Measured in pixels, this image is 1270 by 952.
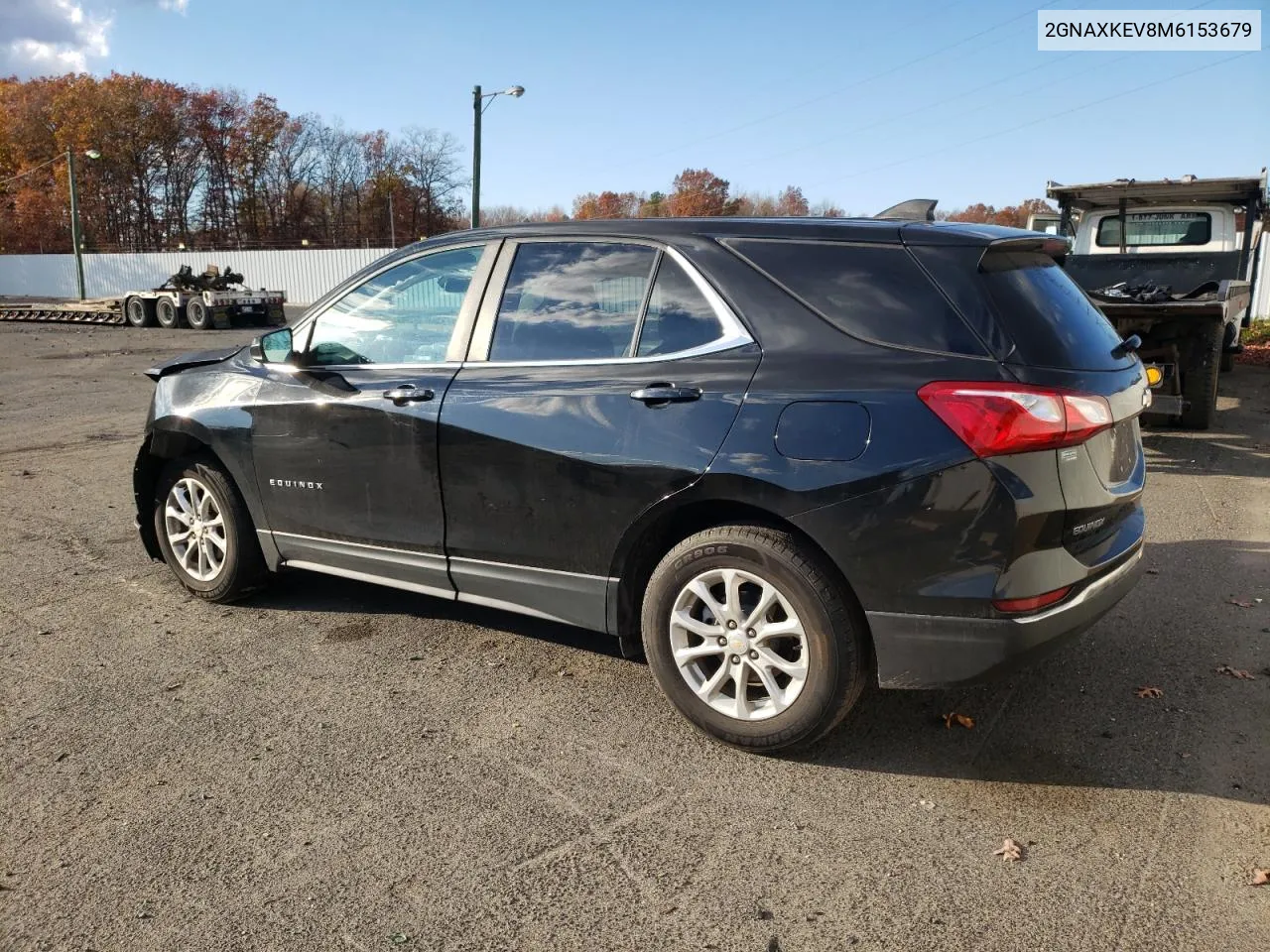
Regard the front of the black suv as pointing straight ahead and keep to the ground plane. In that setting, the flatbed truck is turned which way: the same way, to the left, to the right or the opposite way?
to the right

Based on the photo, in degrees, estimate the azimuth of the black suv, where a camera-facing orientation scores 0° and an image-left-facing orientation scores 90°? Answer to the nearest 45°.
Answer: approximately 135°

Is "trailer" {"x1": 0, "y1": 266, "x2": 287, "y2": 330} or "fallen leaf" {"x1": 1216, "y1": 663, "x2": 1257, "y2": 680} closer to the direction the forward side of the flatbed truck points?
the trailer

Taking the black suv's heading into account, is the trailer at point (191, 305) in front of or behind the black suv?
in front

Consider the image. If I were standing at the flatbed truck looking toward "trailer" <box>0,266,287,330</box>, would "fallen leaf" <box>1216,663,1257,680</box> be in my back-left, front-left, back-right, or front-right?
back-left

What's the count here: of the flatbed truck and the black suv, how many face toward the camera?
0

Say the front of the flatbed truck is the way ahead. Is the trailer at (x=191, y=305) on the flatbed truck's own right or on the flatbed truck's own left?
on the flatbed truck's own left

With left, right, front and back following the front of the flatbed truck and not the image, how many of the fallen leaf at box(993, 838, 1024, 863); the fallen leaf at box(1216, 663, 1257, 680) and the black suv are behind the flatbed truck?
3

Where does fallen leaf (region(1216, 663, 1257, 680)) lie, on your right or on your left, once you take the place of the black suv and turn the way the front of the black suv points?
on your right

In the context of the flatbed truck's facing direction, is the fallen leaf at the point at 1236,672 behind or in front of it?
behind

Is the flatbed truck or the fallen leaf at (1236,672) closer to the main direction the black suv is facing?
the flatbed truck

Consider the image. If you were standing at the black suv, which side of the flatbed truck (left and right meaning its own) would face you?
back

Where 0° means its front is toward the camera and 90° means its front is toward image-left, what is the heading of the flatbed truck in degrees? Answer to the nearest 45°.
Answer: approximately 180°

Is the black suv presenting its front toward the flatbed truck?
no

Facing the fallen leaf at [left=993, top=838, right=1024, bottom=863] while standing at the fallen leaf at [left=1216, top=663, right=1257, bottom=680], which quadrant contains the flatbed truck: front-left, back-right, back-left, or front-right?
back-right

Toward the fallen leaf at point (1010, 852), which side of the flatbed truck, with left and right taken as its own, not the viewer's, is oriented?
back
